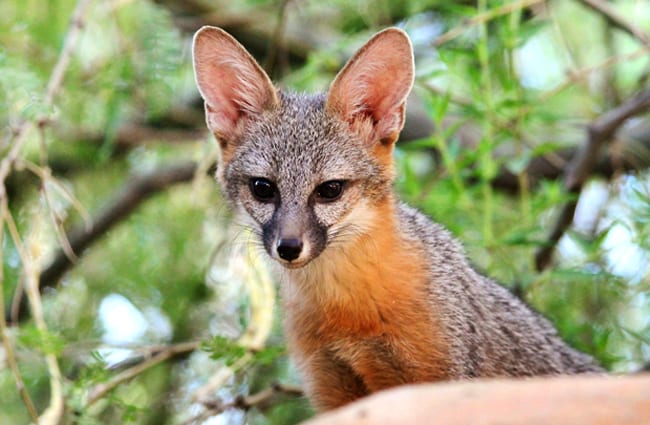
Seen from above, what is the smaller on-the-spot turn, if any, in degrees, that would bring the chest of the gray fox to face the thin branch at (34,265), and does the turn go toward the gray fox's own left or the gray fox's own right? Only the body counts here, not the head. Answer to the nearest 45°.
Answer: approximately 45° to the gray fox's own right

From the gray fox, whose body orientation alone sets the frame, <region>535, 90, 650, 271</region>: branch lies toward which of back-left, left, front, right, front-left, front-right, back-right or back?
back

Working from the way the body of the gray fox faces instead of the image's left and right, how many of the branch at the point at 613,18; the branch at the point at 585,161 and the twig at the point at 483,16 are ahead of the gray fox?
0

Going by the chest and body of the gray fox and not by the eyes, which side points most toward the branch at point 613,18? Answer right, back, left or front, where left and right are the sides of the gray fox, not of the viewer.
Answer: back

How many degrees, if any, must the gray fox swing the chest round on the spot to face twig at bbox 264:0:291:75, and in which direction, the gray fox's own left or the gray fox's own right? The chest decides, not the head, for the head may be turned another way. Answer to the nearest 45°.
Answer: approximately 135° to the gray fox's own right

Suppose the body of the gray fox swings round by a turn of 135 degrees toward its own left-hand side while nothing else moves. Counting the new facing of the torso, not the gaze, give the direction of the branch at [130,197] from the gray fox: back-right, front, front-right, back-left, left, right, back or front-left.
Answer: back-left

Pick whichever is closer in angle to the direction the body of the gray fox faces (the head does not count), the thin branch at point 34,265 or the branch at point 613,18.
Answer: the thin branch

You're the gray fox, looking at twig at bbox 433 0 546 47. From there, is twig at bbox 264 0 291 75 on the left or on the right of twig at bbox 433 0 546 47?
left

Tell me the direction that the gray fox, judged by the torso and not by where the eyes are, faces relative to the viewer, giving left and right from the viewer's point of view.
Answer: facing the viewer and to the left of the viewer
